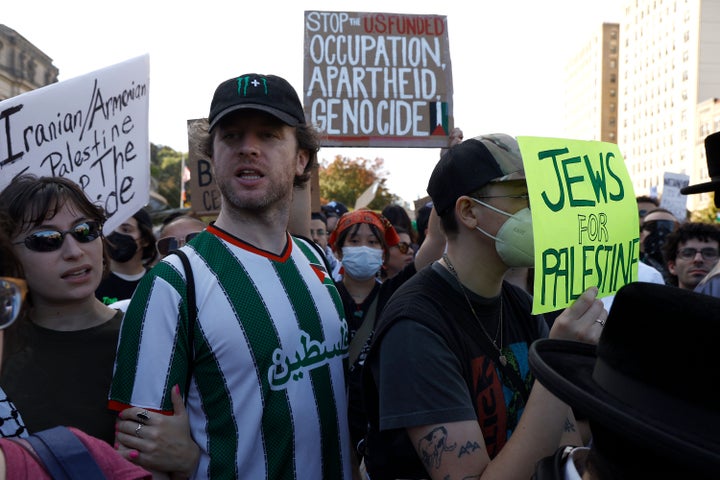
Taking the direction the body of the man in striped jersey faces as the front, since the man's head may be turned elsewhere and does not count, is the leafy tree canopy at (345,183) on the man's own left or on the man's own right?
on the man's own left

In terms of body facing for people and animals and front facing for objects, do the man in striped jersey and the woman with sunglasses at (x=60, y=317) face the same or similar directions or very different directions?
same or similar directions

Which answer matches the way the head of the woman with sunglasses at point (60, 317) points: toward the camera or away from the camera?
toward the camera

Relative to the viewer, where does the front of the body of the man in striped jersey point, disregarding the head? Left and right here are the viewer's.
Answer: facing the viewer and to the right of the viewer

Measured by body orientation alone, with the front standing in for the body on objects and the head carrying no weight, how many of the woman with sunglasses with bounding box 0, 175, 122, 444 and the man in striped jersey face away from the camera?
0

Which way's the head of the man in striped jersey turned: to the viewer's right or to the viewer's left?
to the viewer's left
